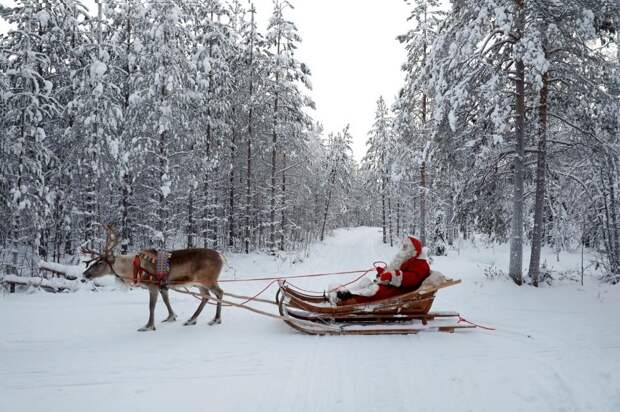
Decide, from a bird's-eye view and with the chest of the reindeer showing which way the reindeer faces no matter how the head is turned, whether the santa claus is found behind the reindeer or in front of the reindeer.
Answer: behind

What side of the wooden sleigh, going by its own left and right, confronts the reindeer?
front

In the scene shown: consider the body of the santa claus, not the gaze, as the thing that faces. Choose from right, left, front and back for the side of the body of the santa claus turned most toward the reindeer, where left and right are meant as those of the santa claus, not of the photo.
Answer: front

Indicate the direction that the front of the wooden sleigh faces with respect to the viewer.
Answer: facing to the left of the viewer

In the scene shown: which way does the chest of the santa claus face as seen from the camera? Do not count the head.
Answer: to the viewer's left

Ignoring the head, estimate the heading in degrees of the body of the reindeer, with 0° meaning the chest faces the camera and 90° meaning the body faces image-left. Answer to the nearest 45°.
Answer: approximately 90°

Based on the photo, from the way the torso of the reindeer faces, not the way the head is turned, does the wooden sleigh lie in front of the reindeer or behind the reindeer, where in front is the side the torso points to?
behind

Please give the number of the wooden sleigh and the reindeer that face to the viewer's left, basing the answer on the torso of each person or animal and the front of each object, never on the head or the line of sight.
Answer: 2
